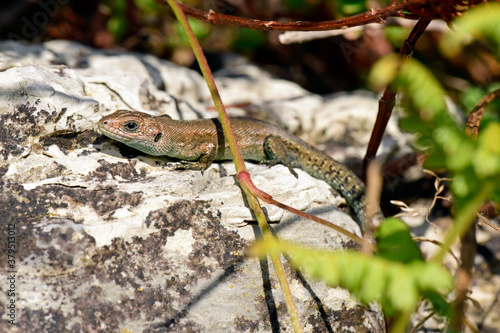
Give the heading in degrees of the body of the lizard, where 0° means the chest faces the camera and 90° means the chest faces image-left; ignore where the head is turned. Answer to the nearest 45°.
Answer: approximately 90°

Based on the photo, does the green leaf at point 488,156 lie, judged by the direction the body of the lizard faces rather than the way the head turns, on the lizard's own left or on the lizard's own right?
on the lizard's own left

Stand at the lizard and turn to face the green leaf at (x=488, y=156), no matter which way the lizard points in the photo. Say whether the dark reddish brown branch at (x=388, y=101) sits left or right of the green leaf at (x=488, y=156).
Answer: left
